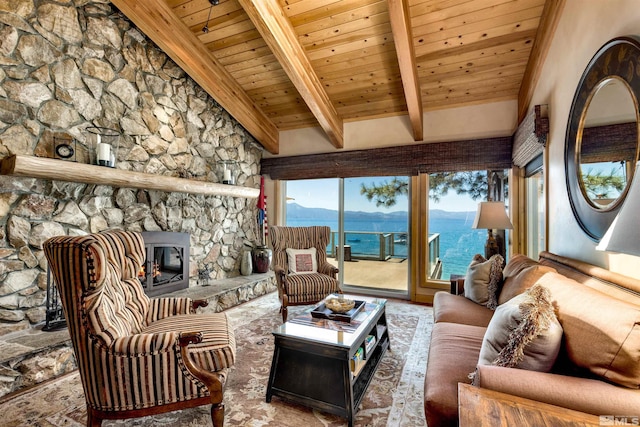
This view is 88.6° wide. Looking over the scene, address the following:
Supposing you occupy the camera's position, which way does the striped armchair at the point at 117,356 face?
facing to the right of the viewer

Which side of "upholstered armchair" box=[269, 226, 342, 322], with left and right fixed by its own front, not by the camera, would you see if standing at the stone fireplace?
right

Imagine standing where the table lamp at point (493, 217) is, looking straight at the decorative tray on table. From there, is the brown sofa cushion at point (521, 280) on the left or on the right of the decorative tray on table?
left

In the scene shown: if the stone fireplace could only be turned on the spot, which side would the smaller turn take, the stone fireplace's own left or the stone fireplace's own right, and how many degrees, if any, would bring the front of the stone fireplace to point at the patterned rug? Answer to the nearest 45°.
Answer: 0° — it already faces it

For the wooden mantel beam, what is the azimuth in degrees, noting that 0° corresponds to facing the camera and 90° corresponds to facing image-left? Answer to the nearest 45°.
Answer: approximately 315°

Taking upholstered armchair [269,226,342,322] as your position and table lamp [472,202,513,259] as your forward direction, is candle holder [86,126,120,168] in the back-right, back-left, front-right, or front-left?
back-right

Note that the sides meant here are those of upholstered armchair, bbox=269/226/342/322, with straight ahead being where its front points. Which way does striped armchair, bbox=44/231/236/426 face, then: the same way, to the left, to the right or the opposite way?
to the left

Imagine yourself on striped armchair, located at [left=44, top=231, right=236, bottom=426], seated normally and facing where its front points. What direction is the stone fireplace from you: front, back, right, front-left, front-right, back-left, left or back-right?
left

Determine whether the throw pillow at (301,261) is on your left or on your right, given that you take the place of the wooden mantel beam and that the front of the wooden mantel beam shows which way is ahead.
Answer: on your left
